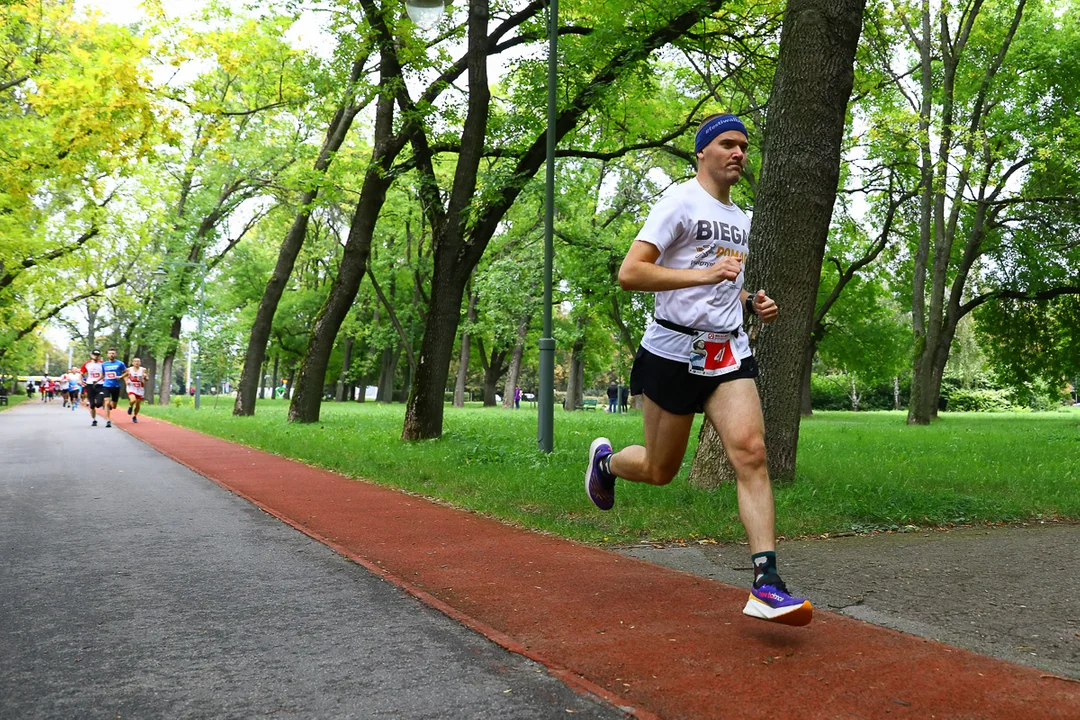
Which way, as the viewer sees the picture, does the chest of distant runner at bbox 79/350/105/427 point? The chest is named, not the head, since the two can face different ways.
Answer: toward the camera

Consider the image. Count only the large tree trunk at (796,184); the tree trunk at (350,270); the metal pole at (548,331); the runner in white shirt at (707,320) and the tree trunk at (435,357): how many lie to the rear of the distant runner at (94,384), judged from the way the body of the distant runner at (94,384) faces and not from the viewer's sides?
0

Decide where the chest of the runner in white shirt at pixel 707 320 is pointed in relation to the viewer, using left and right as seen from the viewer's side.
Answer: facing the viewer and to the right of the viewer

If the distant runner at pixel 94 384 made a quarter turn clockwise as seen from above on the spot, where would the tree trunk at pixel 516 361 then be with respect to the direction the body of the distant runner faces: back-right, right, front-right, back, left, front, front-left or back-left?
back-right

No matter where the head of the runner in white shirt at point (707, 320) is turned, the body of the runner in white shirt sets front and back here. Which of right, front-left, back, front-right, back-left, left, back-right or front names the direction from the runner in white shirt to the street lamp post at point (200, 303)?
back

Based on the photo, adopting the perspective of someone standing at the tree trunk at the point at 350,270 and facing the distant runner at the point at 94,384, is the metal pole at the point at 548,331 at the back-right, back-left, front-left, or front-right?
back-left

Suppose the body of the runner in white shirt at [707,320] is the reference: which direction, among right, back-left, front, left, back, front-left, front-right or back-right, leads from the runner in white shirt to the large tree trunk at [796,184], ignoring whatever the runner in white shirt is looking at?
back-left

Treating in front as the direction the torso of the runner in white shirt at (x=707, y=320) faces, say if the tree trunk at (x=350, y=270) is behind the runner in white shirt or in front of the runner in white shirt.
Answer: behind

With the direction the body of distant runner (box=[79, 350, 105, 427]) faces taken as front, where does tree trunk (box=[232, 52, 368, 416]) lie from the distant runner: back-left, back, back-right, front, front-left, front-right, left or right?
left

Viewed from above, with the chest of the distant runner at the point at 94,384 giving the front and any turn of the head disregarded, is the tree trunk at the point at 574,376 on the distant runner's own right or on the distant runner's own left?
on the distant runner's own left

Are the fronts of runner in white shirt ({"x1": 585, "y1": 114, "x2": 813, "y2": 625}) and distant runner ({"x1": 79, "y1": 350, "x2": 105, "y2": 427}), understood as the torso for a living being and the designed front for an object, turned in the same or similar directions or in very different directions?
same or similar directions

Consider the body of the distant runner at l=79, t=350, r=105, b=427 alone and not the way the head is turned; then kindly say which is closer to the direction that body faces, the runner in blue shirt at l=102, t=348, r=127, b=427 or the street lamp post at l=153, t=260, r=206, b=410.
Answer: the runner in blue shirt

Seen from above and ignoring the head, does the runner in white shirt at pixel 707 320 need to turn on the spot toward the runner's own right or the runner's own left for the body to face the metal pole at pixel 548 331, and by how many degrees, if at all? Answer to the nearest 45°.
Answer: approximately 135° to the runner's own left

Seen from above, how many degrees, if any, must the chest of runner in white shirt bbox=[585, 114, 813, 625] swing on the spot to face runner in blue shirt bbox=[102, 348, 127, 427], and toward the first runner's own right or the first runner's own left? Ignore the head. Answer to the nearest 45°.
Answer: approximately 180°

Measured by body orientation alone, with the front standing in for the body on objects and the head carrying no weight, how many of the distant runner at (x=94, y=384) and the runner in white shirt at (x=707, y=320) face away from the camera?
0
